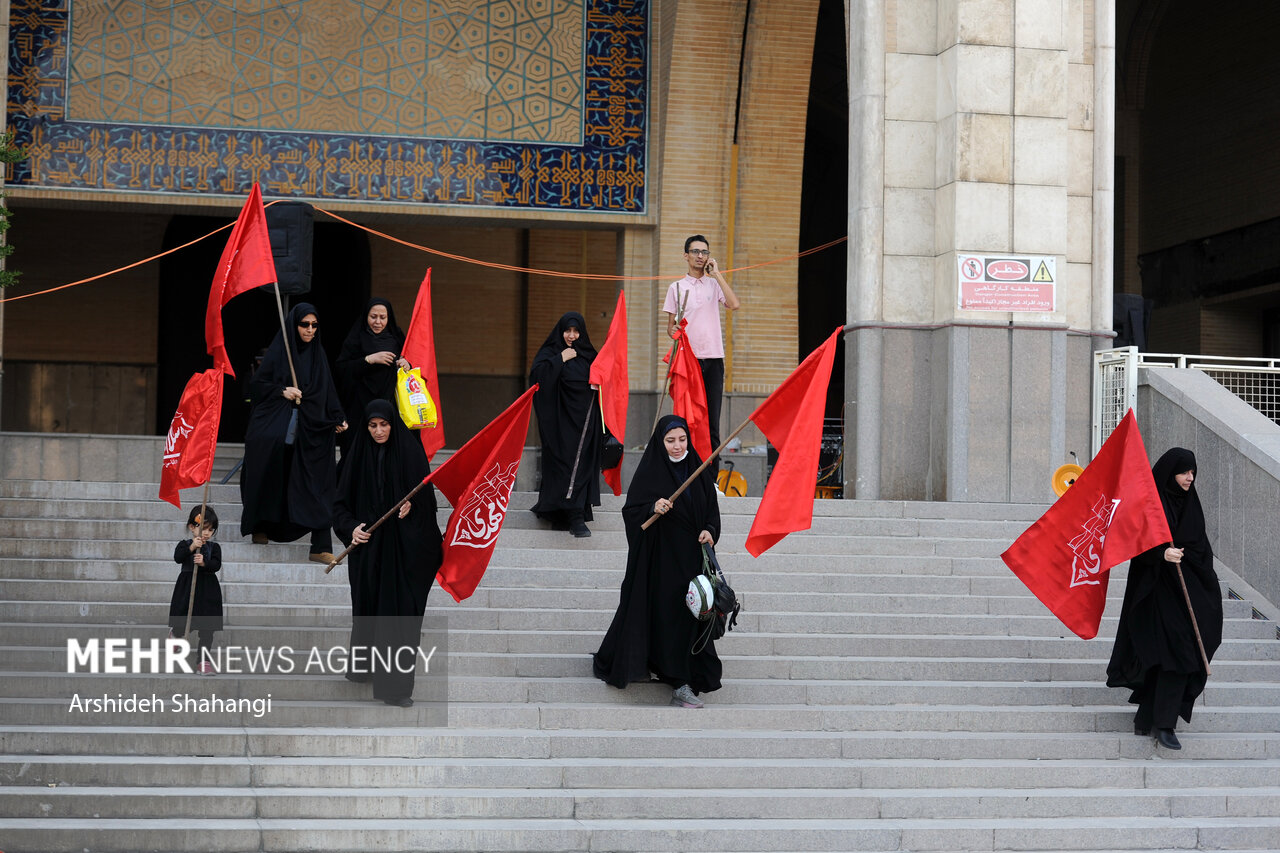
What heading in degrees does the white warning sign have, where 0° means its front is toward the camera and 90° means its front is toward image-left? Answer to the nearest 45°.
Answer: approximately 0°

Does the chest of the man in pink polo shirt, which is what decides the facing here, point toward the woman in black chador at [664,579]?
yes

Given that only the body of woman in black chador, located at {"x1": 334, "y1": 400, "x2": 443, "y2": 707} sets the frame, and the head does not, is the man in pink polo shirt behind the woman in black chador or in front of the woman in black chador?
behind

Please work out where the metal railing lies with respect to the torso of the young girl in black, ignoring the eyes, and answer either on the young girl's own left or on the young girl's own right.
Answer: on the young girl's own left

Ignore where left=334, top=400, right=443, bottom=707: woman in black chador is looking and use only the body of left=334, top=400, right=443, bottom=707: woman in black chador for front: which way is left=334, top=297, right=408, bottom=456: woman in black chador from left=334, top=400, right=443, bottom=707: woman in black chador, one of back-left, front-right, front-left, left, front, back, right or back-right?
back

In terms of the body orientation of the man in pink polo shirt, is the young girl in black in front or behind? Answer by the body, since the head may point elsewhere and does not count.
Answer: in front

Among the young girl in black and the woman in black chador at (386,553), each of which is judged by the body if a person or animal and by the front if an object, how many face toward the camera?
2

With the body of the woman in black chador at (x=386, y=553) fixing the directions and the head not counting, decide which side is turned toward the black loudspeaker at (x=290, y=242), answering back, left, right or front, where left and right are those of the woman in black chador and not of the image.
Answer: back

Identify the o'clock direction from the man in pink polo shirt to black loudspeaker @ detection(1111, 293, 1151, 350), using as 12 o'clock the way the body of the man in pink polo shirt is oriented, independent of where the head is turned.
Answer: The black loudspeaker is roughly at 8 o'clock from the man in pink polo shirt.
